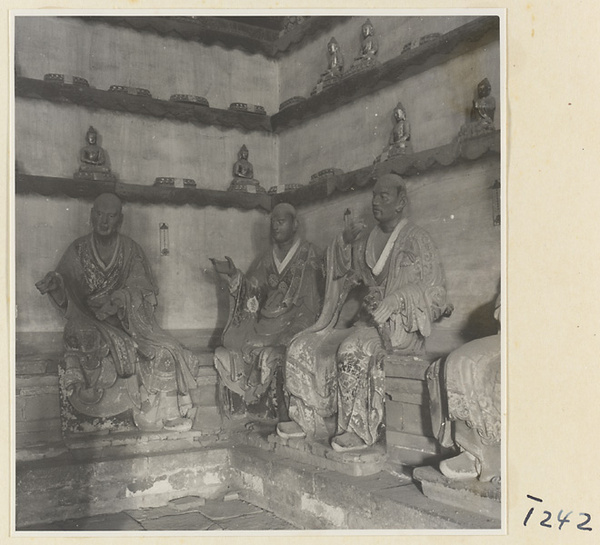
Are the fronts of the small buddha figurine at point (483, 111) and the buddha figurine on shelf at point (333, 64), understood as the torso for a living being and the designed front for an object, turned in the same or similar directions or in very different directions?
same or similar directions

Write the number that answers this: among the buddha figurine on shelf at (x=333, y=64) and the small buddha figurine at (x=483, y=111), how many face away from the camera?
0

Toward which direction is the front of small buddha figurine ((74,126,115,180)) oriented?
toward the camera

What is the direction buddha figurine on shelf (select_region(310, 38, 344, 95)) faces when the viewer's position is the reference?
facing the viewer and to the left of the viewer

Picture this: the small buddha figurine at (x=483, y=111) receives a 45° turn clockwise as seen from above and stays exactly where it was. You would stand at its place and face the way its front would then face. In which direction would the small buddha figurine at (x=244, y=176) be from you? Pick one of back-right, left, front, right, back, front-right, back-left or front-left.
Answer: front-right
